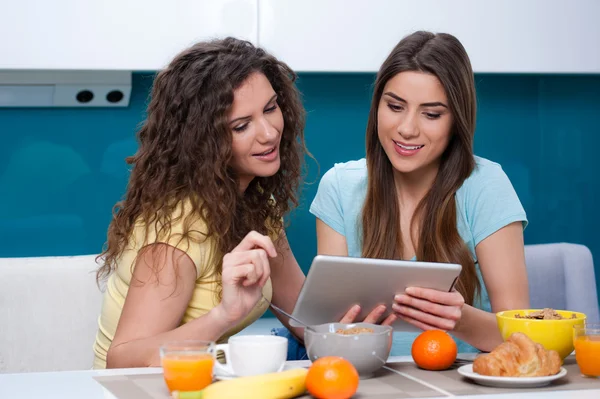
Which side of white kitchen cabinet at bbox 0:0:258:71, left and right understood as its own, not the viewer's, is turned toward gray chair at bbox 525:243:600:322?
left

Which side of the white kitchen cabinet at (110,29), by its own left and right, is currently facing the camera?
front

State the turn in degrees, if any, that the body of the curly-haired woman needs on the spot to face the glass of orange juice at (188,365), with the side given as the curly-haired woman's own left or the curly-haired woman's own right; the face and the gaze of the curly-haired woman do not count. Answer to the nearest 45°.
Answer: approximately 45° to the curly-haired woman's own right

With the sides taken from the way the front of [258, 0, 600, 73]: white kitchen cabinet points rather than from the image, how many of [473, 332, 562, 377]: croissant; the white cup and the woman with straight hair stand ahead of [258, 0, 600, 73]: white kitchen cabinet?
3

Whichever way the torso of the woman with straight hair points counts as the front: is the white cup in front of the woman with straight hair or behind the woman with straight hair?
in front

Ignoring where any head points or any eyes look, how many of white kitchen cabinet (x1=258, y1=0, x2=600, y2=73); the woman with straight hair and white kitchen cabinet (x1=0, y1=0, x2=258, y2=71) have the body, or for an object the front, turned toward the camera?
3

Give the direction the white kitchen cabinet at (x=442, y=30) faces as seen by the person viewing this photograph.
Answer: facing the viewer

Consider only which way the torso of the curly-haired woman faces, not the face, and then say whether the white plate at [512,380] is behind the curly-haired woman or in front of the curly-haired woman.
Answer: in front

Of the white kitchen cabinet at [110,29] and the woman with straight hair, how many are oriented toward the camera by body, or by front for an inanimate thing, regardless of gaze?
2

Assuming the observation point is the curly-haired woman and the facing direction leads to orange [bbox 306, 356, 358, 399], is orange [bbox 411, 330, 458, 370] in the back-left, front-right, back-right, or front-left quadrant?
front-left

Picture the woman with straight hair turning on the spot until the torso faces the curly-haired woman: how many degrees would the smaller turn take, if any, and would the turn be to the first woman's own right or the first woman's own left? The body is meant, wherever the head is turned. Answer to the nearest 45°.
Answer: approximately 45° to the first woman's own right

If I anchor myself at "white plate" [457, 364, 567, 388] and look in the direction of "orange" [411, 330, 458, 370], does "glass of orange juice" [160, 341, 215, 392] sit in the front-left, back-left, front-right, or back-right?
front-left

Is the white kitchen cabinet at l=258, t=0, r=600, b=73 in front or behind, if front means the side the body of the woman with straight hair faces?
behind
